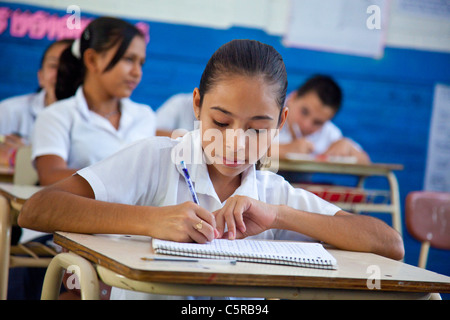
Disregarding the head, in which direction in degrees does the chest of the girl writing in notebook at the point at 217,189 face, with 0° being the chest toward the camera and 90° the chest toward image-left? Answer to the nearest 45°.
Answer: approximately 0°

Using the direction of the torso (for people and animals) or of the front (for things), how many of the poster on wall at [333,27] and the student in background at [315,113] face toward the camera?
2

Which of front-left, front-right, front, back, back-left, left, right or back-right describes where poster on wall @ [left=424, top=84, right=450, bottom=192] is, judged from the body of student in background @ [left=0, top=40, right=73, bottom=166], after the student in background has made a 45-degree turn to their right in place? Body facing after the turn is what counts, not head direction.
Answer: left

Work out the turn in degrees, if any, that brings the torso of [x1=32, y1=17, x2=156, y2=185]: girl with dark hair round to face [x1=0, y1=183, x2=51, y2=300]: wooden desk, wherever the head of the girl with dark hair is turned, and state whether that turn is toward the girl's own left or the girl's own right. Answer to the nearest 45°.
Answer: approximately 45° to the girl's own right

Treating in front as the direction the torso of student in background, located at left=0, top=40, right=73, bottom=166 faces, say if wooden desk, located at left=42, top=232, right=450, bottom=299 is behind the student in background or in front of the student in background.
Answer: in front

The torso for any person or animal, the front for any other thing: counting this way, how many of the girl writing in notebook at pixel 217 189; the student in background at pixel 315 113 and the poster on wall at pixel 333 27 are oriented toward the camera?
3

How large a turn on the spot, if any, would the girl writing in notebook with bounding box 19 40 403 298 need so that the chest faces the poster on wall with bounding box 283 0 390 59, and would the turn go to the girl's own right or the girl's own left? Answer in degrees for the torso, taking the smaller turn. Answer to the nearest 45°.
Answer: approximately 180°

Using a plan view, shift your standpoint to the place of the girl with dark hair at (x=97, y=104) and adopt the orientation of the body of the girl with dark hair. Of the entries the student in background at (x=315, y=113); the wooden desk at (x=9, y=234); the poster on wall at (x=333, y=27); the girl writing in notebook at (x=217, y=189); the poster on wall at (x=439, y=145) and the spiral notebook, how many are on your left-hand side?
3

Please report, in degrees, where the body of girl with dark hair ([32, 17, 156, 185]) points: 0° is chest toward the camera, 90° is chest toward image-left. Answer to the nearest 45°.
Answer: approximately 315°

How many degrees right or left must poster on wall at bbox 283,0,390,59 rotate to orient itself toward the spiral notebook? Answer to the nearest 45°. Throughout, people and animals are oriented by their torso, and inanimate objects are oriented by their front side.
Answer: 0° — it already faces it

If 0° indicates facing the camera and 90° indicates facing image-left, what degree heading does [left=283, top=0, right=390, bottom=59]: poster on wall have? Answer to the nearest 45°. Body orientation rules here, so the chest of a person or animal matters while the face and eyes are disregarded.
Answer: approximately 0°

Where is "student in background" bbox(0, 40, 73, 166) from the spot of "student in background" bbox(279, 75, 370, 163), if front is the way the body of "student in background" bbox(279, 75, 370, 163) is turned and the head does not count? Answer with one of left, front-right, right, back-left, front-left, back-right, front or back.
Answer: right

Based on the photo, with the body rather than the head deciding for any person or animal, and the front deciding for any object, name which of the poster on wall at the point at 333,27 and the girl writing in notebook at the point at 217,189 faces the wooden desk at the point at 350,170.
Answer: the poster on wall
